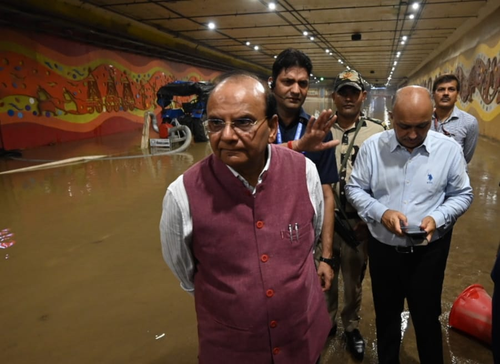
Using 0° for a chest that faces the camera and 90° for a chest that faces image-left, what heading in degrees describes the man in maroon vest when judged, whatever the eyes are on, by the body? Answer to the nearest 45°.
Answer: approximately 0°

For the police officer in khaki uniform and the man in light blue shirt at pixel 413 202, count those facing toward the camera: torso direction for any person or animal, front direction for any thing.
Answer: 2

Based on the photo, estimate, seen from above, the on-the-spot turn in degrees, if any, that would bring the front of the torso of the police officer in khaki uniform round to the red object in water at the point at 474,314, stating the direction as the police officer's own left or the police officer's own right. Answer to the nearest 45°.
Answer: approximately 90° to the police officer's own left

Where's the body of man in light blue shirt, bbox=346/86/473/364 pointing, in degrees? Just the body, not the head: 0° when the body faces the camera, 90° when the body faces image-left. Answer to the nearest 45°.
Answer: approximately 0°

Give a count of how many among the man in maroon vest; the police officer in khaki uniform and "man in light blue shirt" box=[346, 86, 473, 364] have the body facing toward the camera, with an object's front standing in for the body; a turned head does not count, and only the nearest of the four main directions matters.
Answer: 3

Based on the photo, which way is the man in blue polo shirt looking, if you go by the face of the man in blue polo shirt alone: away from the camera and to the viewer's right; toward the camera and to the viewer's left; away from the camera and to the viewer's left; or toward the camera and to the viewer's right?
toward the camera and to the viewer's right
